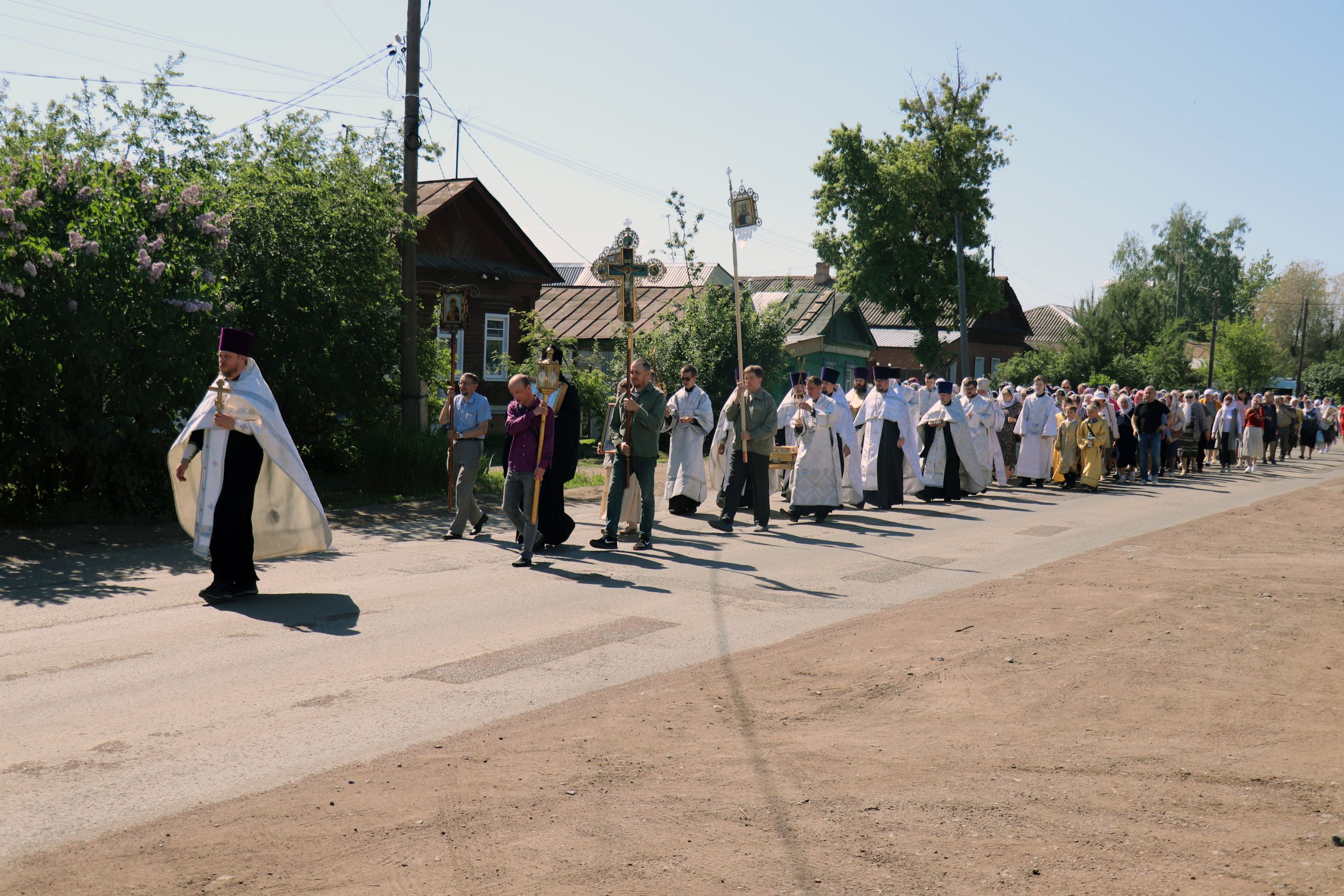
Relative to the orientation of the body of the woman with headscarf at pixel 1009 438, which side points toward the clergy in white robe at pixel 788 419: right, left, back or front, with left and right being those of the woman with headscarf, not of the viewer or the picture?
front

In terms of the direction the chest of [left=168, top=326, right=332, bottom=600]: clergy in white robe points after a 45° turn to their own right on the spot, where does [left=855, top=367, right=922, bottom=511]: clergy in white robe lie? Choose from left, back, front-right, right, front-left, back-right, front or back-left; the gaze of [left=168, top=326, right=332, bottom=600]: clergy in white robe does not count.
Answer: back-right

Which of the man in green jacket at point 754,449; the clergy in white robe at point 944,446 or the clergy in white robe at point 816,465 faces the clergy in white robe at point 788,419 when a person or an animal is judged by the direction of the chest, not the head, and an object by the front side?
the clergy in white robe at point 944,446

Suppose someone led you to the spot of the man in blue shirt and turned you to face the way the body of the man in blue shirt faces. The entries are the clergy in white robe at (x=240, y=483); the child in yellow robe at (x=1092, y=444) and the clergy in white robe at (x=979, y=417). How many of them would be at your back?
2

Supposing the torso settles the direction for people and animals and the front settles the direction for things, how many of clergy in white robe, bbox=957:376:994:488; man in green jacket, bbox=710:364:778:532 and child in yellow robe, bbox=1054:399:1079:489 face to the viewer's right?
0

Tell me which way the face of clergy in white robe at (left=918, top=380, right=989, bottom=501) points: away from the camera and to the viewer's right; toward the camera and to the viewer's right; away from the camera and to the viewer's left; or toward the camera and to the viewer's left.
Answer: toward the camera and to the viewer's left

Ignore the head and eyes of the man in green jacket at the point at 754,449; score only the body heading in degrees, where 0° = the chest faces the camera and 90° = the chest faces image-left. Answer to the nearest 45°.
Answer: approximately 45°

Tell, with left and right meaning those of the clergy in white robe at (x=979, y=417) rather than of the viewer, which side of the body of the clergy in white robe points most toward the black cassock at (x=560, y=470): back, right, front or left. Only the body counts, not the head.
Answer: front

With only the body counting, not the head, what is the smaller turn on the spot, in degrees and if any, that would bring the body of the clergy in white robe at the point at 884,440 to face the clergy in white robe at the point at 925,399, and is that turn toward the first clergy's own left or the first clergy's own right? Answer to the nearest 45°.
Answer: approximately 135° to the first clergy's own right

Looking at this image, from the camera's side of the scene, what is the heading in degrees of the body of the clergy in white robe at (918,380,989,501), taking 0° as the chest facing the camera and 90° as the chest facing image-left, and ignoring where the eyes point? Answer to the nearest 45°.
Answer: approximately 45°

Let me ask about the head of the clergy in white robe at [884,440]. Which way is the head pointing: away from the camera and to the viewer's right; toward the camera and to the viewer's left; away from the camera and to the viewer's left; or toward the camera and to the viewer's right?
toward the camera and to the viewer's left

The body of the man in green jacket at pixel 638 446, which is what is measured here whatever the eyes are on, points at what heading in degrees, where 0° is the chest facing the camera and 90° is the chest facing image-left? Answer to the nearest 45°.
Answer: approximately 45°

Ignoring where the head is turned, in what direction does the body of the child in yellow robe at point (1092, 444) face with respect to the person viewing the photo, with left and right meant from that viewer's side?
facing the viewer and to the left of the viewer

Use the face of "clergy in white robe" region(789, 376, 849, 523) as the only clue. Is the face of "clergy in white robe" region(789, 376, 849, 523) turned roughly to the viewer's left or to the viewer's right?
to the viewer's left

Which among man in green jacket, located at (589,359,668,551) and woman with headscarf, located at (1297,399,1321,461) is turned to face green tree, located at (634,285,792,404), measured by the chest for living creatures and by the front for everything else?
the woman with headscarf

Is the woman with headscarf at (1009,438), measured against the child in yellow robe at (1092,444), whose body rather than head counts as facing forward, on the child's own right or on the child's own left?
on the child's own right
